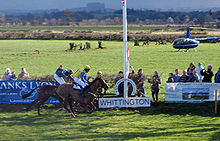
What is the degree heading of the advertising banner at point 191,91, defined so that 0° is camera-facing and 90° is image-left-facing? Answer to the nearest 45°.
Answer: approximately 0°

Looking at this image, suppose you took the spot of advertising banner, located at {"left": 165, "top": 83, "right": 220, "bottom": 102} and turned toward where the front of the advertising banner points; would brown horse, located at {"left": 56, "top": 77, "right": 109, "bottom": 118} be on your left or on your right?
on your right

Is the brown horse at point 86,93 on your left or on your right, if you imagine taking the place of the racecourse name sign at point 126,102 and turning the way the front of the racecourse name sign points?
on your right

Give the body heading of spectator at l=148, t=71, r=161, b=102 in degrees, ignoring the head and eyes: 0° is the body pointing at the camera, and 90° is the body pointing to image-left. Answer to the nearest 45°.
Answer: approximately 45°

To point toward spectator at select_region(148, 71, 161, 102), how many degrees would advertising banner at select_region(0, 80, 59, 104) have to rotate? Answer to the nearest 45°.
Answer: approximately 90° to its left

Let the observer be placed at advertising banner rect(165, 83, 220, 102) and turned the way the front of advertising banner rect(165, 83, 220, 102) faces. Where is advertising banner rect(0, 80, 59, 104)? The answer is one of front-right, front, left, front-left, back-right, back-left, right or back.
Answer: right
